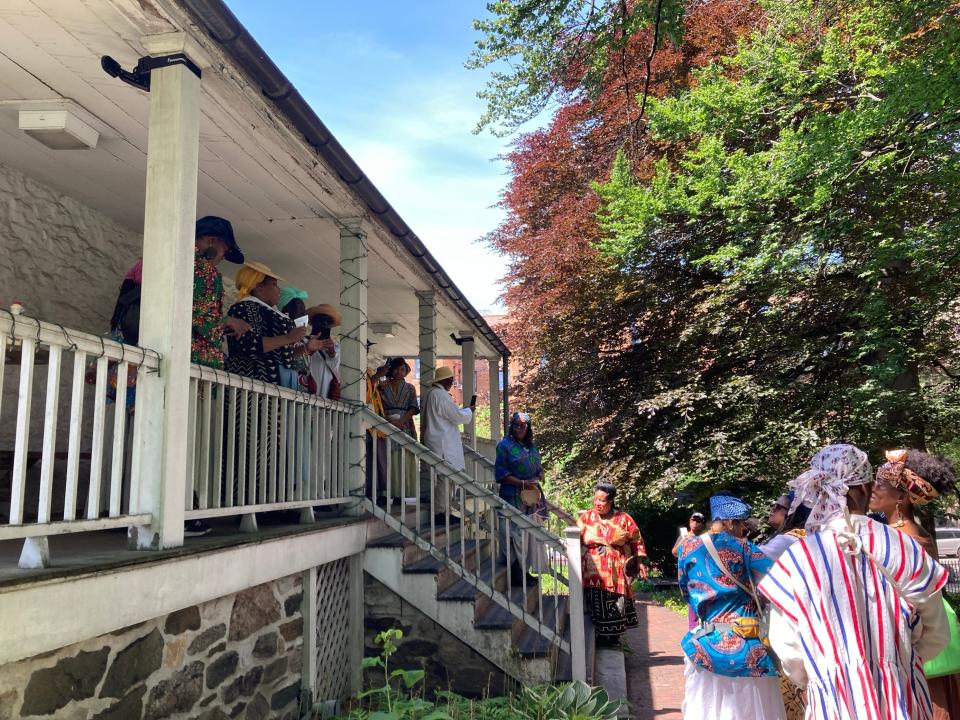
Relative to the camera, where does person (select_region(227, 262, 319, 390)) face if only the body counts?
to the viewer's right

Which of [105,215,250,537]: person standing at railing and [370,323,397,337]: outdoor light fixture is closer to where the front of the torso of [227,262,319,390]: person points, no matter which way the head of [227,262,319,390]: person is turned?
the outdoor light fixture

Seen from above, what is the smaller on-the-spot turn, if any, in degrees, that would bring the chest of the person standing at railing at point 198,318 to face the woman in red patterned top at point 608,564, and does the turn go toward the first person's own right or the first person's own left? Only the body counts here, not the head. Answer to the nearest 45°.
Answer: approximately 45° to the first person's own left

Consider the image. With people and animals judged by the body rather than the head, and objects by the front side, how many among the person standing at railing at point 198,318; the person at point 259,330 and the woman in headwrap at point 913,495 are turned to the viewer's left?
1

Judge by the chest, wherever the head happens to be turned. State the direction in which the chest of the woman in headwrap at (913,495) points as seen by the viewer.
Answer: to the viewer's left

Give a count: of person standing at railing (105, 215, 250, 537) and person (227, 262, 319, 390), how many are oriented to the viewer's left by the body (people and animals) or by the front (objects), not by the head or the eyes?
0

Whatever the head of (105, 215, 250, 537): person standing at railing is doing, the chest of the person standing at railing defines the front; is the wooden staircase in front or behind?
in front

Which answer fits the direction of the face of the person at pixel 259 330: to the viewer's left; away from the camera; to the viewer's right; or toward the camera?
to the viewer's right

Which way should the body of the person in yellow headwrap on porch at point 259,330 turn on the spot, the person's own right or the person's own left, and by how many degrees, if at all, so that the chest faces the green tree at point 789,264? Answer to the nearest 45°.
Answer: approximately 45° to the person's own left

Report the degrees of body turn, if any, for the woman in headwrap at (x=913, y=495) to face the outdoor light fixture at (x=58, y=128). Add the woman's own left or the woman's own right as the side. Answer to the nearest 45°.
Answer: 0° — they already face it

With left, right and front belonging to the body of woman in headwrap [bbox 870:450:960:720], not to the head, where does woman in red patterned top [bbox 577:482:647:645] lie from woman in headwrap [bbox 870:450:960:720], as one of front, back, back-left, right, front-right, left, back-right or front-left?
front-right

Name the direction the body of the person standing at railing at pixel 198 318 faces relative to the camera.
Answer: to the viewer's right
